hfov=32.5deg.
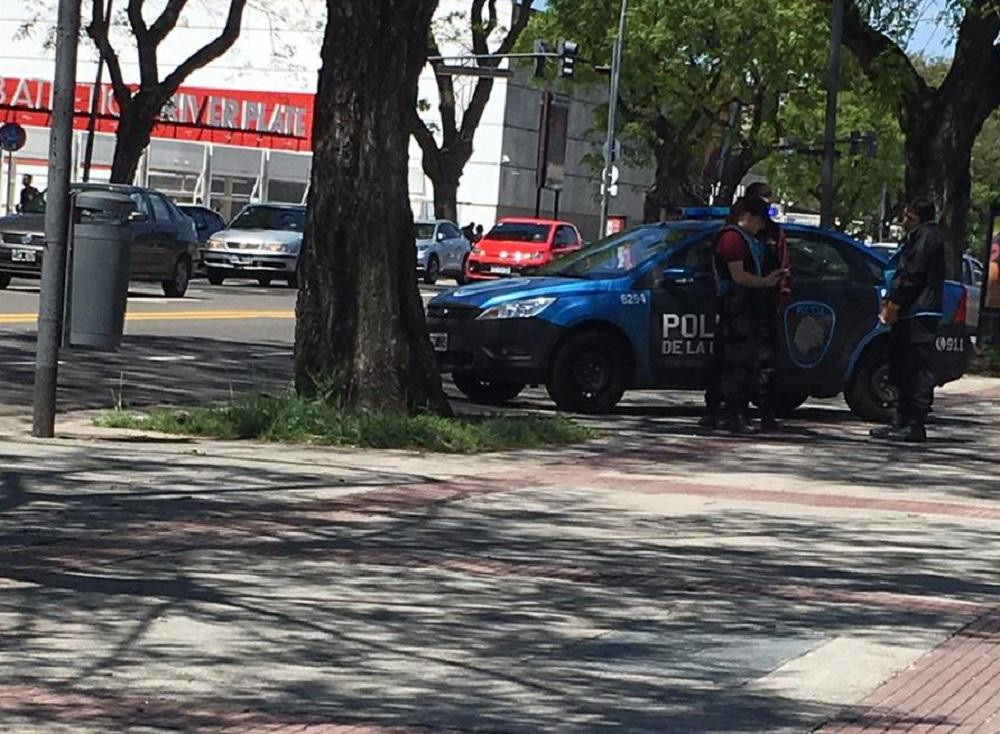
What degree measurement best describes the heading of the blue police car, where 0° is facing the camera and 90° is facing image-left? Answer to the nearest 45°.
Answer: approximately 45°

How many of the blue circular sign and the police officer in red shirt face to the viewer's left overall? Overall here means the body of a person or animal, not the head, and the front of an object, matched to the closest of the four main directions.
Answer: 0

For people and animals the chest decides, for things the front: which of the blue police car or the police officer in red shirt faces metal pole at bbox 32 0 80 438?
the blue police car

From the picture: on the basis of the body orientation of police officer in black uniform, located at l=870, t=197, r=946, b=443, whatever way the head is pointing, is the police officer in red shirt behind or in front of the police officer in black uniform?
in front

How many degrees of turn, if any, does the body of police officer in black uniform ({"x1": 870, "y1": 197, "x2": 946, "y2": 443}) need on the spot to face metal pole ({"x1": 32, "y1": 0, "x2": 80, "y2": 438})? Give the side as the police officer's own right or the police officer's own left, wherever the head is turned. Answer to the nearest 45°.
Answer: approximately 45° to the police officer's own left

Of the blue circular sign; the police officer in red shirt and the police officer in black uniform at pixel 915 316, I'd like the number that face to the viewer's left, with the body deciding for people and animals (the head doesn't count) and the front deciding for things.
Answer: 1

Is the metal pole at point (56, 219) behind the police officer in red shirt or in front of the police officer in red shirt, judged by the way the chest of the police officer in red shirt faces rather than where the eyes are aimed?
behind

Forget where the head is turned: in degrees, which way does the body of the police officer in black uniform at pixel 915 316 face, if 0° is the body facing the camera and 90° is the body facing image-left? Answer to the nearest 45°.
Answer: approximately 90°

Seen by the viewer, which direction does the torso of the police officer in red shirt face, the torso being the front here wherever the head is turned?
to the viewer's right

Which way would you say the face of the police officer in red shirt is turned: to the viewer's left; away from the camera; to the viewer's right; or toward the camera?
to the viewer's right

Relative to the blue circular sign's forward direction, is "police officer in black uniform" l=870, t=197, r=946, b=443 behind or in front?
in front
